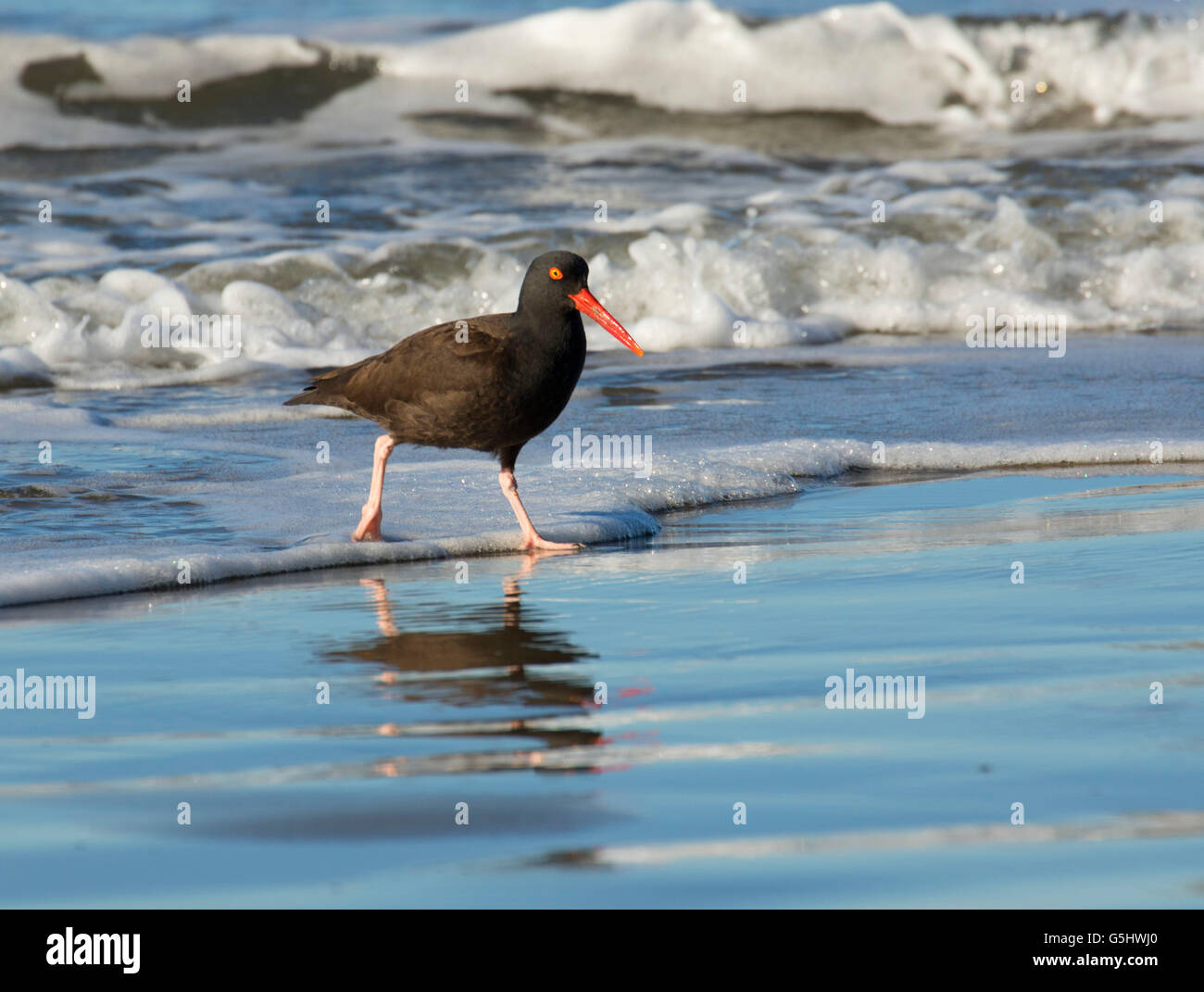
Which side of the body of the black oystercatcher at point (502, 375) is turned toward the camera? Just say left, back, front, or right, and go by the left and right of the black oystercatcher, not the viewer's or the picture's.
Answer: right
